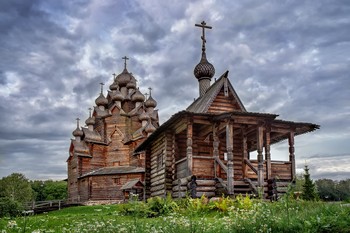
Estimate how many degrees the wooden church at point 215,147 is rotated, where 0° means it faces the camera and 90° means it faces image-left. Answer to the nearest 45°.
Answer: approximately 315°

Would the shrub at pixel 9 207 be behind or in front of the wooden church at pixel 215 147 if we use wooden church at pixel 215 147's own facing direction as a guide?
behind

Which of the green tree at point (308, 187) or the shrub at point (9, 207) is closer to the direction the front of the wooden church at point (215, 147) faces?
the green tree
